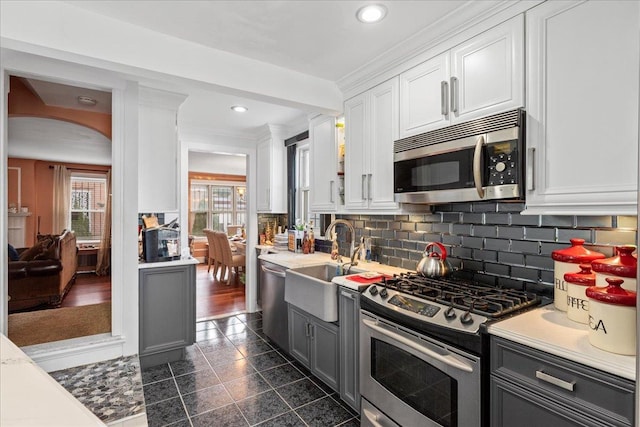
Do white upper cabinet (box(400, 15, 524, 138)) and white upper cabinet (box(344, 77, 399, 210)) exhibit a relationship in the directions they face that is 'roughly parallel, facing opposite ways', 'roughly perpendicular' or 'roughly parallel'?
roughly parallel

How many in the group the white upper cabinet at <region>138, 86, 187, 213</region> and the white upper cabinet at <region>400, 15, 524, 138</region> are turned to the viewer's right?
1

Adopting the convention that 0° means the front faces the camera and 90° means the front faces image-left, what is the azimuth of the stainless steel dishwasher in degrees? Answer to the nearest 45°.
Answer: approximately 45°

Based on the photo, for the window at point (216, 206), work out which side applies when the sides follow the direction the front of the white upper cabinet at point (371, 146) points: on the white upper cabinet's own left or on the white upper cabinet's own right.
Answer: on the white upper cabinet's own right

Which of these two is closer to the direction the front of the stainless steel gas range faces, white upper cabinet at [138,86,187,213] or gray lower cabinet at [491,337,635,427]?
the white upper cabinet

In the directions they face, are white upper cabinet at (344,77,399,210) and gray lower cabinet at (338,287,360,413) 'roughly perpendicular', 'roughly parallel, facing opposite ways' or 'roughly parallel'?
roughly parallel

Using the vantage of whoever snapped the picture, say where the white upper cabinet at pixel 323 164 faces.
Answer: facing the viewer and to the left of the viewer

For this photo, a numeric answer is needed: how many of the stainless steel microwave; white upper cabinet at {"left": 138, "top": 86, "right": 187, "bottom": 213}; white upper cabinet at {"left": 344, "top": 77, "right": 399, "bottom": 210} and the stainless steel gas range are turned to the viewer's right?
1

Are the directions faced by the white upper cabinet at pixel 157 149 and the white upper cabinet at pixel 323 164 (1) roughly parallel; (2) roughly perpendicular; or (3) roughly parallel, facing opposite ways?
roughly parallel, facing opposite ways
